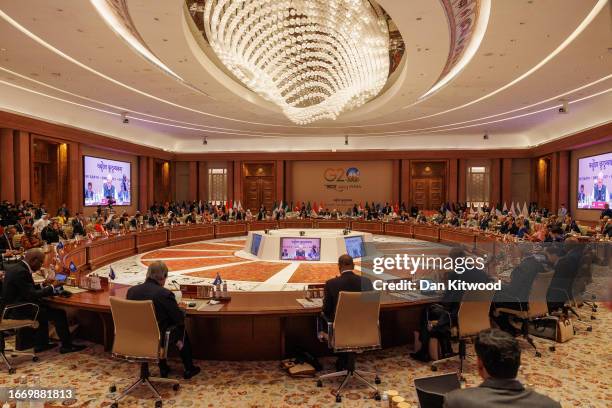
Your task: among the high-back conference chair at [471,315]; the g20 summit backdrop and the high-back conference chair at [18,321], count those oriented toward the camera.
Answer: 1

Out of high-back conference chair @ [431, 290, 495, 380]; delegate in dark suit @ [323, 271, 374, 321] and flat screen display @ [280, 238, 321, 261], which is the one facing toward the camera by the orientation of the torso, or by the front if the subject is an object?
the flat screen display

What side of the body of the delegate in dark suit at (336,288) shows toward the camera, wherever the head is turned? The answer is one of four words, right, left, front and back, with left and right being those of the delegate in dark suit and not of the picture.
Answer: back

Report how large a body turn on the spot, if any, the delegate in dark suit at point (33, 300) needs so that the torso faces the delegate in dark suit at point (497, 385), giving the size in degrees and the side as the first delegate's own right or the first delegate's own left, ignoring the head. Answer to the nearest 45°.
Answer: approximately 90° to the first delegate's own right

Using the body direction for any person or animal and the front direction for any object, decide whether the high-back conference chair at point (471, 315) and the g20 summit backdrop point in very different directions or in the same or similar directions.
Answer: very different directions

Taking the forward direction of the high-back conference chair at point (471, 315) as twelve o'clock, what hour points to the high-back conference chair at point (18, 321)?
the high-back conference chair at point (18, 321) is roughly at 10 o'clock from the high-back conference chair at point (471, 315).

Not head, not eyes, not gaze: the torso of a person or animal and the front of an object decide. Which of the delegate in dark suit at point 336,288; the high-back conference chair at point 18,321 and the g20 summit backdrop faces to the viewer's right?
the high-back conference chair

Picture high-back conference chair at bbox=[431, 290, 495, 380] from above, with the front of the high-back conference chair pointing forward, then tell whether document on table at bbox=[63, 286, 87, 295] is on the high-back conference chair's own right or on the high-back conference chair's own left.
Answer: on the high-back conference chair's own left

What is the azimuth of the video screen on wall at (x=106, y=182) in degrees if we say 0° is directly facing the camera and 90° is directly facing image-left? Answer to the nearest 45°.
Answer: approximately 315°

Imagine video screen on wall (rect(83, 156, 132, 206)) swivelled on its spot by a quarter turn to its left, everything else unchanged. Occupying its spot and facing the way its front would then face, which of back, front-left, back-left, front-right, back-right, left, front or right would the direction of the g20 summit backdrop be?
front-right

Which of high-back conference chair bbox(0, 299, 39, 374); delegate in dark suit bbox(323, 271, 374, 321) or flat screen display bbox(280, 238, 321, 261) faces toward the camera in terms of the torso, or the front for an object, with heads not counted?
the flat screen display

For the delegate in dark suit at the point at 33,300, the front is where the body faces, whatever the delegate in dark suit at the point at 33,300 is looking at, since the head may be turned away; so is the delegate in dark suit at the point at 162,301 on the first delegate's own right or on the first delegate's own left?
on the first delegate's own right

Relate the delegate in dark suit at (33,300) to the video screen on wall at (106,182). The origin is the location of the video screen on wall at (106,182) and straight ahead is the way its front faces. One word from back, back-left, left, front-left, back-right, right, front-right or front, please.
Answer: front-right

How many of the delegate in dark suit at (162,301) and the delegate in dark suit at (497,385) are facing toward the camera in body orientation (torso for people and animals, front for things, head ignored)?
0
